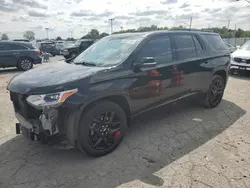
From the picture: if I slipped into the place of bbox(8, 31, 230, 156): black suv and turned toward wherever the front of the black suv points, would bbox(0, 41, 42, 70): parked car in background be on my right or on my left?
on my right

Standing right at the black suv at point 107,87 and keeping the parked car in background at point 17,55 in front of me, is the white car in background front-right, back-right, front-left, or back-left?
front-right

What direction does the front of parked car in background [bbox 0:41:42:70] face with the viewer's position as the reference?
facing to the left of the viewer

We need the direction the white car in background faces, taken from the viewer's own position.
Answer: facing the viewer and to the left of the viewer

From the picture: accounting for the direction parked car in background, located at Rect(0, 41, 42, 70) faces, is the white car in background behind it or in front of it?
behind

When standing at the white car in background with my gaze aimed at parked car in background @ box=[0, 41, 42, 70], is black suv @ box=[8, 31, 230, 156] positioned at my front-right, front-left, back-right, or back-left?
front-left

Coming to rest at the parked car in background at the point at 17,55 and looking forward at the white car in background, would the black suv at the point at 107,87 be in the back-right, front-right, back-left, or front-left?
front-right

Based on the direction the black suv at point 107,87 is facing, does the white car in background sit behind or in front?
behind

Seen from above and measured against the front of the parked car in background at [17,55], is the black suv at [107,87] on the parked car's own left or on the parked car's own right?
on the parked car's own left

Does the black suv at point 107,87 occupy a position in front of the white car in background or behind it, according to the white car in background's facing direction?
in front
